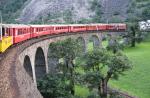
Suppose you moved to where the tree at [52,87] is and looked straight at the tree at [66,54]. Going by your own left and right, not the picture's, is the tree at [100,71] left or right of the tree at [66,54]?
right

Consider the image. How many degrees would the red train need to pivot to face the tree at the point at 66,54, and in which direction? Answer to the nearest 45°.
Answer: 0° — it already faces it
